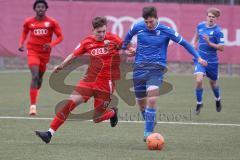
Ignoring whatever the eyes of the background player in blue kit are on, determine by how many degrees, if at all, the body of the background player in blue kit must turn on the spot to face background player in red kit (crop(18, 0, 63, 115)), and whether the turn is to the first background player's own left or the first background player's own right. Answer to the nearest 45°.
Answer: approximately 45° to the first background player's own right

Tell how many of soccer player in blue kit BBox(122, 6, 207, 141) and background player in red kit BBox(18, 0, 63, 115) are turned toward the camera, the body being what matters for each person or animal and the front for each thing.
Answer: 2

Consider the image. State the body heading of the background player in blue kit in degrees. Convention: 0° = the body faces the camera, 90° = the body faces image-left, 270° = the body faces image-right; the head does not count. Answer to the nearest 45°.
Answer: approximately 45°

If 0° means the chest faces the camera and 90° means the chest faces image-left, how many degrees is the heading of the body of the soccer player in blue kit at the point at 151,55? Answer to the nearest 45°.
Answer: approximately 0°

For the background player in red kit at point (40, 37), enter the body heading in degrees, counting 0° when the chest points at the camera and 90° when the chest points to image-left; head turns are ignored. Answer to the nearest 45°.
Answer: approximately 0°
